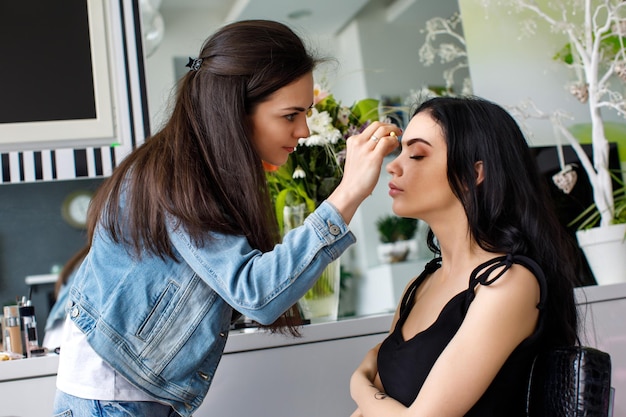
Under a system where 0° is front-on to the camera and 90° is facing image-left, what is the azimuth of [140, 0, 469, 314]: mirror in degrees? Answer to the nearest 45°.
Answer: approximately 0°

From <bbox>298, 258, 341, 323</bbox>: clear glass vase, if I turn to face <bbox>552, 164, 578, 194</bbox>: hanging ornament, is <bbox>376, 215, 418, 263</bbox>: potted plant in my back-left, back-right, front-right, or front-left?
front-left

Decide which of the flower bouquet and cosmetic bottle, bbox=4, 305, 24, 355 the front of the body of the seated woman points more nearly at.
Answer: the cosmetic bottle

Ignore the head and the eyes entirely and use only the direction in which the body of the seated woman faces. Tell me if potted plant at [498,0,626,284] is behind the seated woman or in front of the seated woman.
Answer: behind

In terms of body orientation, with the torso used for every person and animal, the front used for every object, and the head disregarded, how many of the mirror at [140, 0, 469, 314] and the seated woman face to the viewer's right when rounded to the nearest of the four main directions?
0

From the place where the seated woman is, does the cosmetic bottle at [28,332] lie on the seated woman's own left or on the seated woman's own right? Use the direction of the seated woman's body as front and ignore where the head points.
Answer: on the seated woman's own right

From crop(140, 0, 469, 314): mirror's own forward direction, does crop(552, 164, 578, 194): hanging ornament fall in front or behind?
in front

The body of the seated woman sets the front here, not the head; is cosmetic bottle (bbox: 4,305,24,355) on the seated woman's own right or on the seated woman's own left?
on the seated woman's own right

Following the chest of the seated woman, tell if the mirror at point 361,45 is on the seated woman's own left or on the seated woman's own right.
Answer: on the seated woman's own right

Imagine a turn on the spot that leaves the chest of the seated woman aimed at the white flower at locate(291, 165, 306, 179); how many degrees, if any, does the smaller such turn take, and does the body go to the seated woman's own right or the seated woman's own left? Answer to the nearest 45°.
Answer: approximately 90° to the seated woman's own right

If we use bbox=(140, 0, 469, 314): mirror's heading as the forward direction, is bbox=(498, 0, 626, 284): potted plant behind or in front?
in front

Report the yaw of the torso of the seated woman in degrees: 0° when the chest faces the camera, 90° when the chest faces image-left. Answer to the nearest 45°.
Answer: approximately 45°
